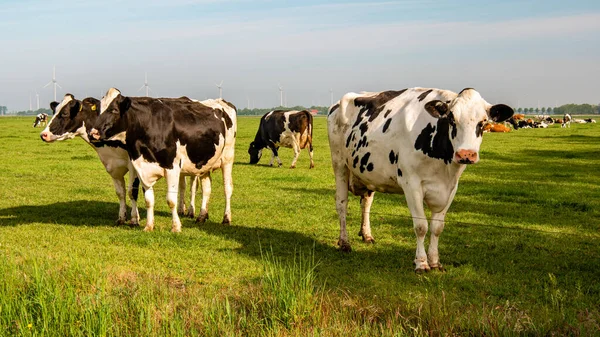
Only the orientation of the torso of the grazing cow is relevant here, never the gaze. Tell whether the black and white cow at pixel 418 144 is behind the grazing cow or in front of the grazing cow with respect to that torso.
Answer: behind

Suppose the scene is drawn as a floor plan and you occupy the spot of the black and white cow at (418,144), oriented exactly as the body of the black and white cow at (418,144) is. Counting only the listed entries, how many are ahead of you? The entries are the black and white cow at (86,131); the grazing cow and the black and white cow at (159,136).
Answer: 0

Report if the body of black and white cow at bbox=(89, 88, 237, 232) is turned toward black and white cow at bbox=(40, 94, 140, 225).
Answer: no

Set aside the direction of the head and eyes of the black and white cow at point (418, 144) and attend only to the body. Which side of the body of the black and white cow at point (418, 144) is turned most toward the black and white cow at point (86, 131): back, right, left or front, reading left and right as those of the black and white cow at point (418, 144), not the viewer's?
back

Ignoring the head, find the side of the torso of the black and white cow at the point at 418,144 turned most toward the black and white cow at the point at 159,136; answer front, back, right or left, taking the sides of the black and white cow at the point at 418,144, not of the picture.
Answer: back

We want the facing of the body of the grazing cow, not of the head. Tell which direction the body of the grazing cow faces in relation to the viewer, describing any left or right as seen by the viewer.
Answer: facing away from the viewer and to the left of the viewer

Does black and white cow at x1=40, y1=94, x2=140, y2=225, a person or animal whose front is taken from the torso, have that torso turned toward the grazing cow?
no

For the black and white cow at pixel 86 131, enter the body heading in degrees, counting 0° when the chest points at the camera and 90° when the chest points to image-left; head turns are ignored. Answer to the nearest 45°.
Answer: approximately 45°

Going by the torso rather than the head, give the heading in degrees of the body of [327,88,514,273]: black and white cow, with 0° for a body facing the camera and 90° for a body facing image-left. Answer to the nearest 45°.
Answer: approximately 315°

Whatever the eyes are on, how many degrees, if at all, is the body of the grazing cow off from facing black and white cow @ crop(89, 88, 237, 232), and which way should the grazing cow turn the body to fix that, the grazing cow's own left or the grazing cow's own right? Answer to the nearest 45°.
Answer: approximately 135° to the grazing cow's own left

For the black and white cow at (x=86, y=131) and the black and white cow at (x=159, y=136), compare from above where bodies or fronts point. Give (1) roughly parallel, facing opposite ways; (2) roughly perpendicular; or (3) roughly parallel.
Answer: roughly parallel

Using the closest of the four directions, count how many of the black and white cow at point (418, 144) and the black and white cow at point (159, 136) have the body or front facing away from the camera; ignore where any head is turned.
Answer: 0

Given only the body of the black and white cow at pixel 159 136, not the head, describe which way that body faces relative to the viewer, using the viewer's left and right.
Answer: facing the viewer and to the left of the viewer
